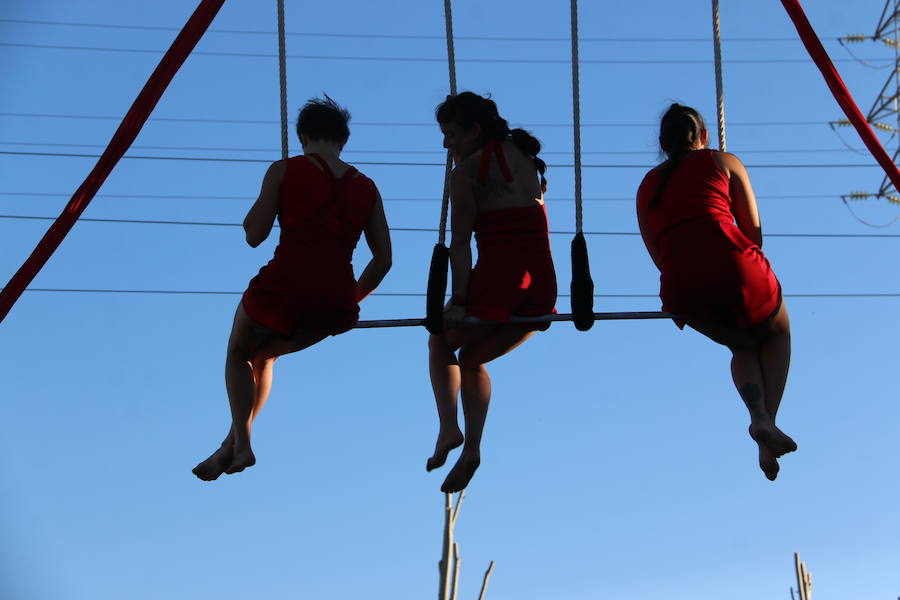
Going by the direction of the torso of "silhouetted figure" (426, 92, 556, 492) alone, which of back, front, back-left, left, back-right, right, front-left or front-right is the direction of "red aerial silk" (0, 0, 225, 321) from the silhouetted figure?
front-left

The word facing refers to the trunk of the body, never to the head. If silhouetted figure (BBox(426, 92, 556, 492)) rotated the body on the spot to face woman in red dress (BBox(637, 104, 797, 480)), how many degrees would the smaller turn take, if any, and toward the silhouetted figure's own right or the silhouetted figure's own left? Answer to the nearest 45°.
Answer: approximately 135° to the silhouetted figure's own right

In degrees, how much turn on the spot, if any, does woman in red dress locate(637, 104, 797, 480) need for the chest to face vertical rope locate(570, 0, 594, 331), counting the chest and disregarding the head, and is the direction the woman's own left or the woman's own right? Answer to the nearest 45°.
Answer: approximately 135° to the woman's own left

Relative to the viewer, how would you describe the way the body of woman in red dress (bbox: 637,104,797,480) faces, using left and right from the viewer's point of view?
facing away from the viewer and to the right of the viewer

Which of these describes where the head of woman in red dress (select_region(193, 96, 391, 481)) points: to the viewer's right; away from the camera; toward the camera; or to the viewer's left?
away from the camera

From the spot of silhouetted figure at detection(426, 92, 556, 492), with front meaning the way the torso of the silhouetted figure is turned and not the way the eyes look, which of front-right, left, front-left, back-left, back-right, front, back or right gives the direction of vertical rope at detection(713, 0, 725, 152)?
back-right

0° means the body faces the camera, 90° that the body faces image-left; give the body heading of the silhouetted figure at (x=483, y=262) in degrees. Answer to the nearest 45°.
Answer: approximately 135°

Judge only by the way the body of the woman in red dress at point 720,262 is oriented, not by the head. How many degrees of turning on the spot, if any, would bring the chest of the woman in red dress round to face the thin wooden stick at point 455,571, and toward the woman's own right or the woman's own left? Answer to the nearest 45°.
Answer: approximately 45° to the woman's own left

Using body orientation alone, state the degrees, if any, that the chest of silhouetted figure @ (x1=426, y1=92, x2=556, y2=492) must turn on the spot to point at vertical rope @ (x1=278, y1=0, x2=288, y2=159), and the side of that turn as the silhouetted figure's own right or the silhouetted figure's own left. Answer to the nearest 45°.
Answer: approximately 45° to the silhouetted figure's own left

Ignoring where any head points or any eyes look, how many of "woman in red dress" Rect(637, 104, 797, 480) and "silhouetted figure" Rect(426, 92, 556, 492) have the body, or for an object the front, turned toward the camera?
0

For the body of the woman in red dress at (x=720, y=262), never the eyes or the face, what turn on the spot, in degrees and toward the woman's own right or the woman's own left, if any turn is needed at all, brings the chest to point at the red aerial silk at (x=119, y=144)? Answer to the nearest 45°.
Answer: approximately 135° to the woman's own left
